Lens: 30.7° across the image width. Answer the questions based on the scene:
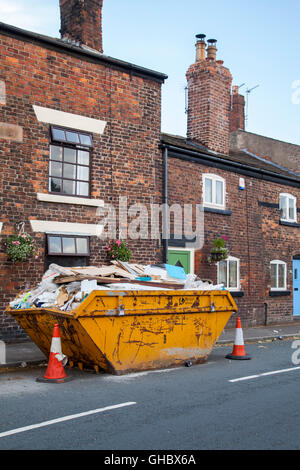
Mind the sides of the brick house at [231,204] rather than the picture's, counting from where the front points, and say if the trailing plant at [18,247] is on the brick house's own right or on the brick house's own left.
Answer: on the brick house's own right

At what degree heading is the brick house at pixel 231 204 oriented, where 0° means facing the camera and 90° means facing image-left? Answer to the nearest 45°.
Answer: approximately 315°

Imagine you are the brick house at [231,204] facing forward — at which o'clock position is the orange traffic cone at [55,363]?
The orange traffic cone is roughly at 2 o'clock from the brick house.
